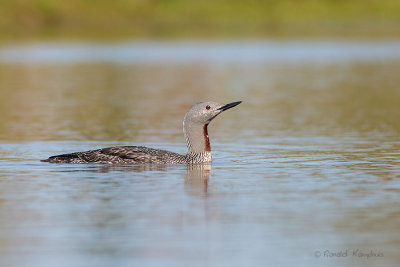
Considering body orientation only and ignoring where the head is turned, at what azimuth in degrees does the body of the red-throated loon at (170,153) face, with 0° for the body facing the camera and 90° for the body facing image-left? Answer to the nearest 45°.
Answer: approximately 270°
